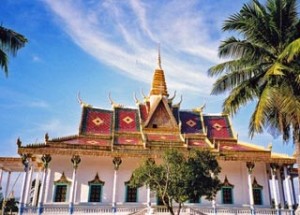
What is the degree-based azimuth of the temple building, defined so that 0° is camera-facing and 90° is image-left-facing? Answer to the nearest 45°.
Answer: approximately 0°

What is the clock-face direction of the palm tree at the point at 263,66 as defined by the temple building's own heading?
The palm tree is roughly at 11 o'clock from the temple building.
